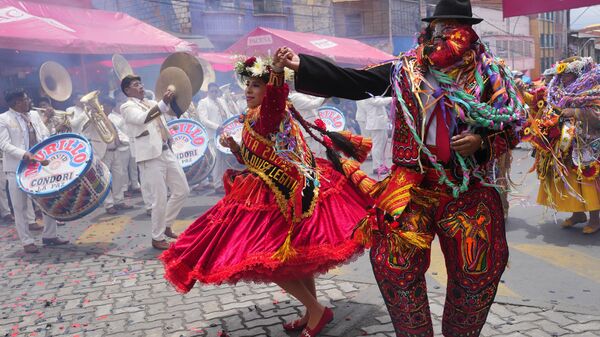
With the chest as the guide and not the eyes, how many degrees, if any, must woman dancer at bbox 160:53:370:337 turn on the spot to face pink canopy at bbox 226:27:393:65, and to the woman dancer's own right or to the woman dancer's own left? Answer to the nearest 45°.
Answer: approximately 135° to the woman dancer's own right

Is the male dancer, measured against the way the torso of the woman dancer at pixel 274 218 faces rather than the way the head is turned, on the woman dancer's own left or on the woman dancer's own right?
on the woman dancer's own left

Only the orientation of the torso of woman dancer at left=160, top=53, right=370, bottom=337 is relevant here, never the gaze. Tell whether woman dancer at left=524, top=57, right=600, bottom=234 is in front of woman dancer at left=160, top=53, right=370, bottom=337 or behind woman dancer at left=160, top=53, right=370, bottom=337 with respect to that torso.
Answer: behind

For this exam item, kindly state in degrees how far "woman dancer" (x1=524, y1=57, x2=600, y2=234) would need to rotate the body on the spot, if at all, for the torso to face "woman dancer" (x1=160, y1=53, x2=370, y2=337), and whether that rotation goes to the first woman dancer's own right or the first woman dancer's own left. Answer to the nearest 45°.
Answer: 0° — they already face them

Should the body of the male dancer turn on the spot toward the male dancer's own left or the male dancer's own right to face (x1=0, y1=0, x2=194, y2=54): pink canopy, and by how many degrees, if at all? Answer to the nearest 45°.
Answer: approximately 135° to the male dancer's own right

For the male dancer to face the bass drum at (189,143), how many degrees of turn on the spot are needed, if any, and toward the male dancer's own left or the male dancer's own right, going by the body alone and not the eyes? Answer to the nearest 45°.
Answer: approximately 135° to the male dancer's own right

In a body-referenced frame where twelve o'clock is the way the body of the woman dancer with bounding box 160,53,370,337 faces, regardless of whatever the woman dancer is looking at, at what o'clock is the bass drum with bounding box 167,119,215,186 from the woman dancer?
The bass drum is roughly at 4 o'clock from the woman dancer.

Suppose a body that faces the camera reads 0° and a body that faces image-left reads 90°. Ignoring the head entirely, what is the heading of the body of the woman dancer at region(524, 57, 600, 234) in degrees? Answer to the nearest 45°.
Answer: approximately 45°

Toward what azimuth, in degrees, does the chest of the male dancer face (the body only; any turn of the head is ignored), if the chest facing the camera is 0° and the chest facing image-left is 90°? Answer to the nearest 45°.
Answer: approximately 0°

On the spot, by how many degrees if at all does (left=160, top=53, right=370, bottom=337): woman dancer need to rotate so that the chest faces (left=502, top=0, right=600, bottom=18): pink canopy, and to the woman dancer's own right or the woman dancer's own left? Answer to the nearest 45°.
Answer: approximately 180°

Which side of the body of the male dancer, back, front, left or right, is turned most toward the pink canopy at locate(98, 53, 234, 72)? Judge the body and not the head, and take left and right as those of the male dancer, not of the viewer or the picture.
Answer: back
